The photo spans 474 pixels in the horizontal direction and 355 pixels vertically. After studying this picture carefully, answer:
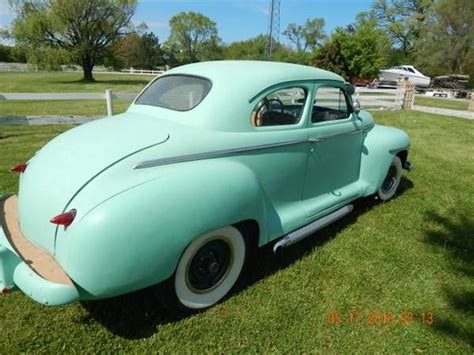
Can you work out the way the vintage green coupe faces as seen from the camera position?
facing away from the viewer and to the right of the viewer

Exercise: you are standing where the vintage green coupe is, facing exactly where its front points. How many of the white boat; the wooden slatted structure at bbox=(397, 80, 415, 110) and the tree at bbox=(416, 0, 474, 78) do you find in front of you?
3

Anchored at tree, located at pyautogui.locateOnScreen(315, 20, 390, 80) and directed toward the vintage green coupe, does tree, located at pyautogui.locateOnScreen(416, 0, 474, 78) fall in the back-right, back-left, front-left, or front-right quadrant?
back-left

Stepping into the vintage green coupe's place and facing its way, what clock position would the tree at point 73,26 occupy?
The tree is roughly at 10 o'clock from the vintage green coupe.

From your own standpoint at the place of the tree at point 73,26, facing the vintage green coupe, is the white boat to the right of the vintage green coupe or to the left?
left

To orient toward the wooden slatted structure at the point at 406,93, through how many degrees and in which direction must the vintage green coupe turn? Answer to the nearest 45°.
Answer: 0° — it already faces it

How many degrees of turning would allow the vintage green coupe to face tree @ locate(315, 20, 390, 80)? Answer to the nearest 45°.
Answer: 0° — it already faces it
